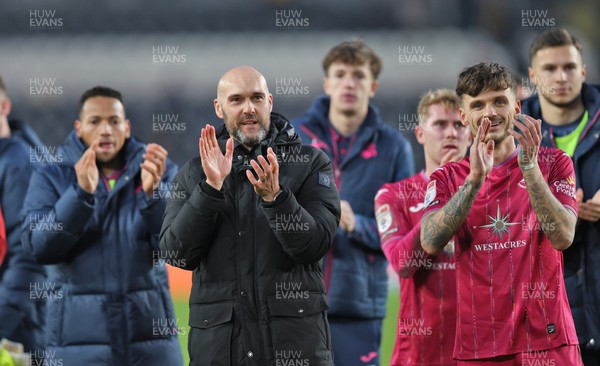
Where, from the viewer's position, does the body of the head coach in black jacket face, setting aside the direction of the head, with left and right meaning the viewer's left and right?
facing the viewer

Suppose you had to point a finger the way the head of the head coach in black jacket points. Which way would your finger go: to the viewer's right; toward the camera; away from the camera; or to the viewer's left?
toward the camera
